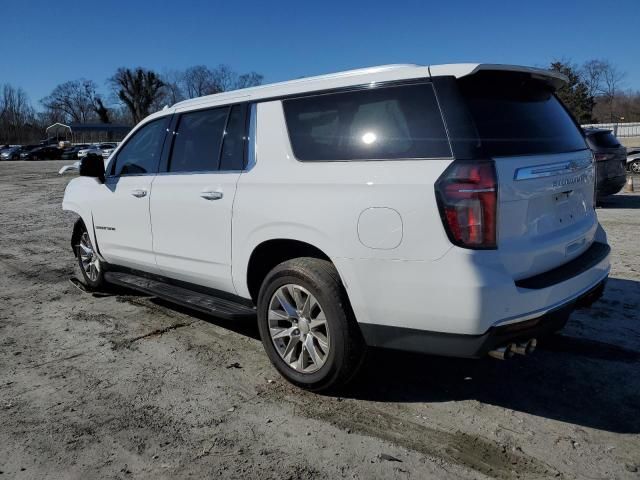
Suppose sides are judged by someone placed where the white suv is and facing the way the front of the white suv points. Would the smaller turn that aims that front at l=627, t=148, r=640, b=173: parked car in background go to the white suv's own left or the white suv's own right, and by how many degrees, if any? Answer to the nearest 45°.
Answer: approximately 90° to the white suv's own right

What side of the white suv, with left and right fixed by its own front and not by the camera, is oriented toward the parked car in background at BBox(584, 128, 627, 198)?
right

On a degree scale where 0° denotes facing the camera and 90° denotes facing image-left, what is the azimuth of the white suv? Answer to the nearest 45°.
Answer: approximately 135°
